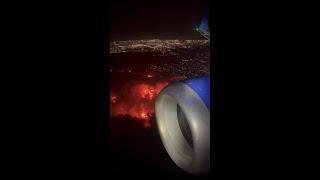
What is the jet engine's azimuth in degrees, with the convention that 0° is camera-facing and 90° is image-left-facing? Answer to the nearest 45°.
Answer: approximately 45°
